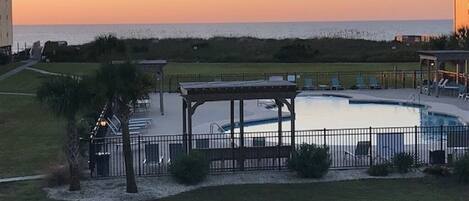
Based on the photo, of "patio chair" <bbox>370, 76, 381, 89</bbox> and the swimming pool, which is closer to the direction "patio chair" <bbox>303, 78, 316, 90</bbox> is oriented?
the swimming pool

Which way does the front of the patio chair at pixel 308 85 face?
toward the camera

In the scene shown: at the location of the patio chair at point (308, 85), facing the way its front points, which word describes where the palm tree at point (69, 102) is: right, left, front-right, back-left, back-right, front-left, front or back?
front

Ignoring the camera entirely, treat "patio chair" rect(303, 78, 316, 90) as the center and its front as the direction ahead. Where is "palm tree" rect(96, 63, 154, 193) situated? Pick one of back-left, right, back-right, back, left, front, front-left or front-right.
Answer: front

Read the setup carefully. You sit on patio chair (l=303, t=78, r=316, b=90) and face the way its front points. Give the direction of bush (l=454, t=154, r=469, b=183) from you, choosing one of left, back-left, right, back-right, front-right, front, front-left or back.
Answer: front

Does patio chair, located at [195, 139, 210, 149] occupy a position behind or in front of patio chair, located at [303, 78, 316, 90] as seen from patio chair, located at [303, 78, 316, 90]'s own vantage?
in front

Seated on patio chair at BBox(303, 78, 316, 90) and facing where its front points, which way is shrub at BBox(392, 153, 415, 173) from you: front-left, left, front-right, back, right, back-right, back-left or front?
front

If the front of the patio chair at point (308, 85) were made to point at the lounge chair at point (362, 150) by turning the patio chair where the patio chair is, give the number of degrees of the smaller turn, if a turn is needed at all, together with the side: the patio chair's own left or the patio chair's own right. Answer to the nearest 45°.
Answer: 0° — it already faces it

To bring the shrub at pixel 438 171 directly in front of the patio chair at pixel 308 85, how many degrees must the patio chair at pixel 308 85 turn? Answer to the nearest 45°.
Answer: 0° — it already faces it

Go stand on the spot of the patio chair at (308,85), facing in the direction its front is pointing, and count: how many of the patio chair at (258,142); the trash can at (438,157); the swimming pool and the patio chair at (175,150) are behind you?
0

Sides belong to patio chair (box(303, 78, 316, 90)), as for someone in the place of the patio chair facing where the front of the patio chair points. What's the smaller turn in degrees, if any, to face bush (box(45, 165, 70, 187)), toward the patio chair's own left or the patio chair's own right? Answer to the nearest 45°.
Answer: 0° — it already faces it

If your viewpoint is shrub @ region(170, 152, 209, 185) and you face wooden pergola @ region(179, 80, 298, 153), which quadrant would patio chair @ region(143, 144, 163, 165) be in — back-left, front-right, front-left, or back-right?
front-left

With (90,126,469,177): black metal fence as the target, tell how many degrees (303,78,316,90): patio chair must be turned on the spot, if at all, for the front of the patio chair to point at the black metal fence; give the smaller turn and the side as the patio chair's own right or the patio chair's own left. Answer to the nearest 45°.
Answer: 0° — it already faces it

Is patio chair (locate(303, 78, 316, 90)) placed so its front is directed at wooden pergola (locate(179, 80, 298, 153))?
yes

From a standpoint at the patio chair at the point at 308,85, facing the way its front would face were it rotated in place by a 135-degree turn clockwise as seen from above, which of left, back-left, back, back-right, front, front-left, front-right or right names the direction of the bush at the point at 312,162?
back-left

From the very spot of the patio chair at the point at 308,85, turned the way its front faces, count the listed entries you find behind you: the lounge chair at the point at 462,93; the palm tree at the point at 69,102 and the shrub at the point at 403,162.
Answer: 0

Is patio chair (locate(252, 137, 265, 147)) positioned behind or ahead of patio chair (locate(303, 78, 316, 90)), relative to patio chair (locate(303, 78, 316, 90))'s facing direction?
ahead

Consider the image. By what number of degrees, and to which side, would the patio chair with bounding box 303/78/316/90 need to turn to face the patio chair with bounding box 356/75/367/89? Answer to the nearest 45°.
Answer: approximately 90° to its left

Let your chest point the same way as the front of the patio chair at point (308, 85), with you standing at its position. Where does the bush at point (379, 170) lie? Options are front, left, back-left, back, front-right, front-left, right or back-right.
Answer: front
